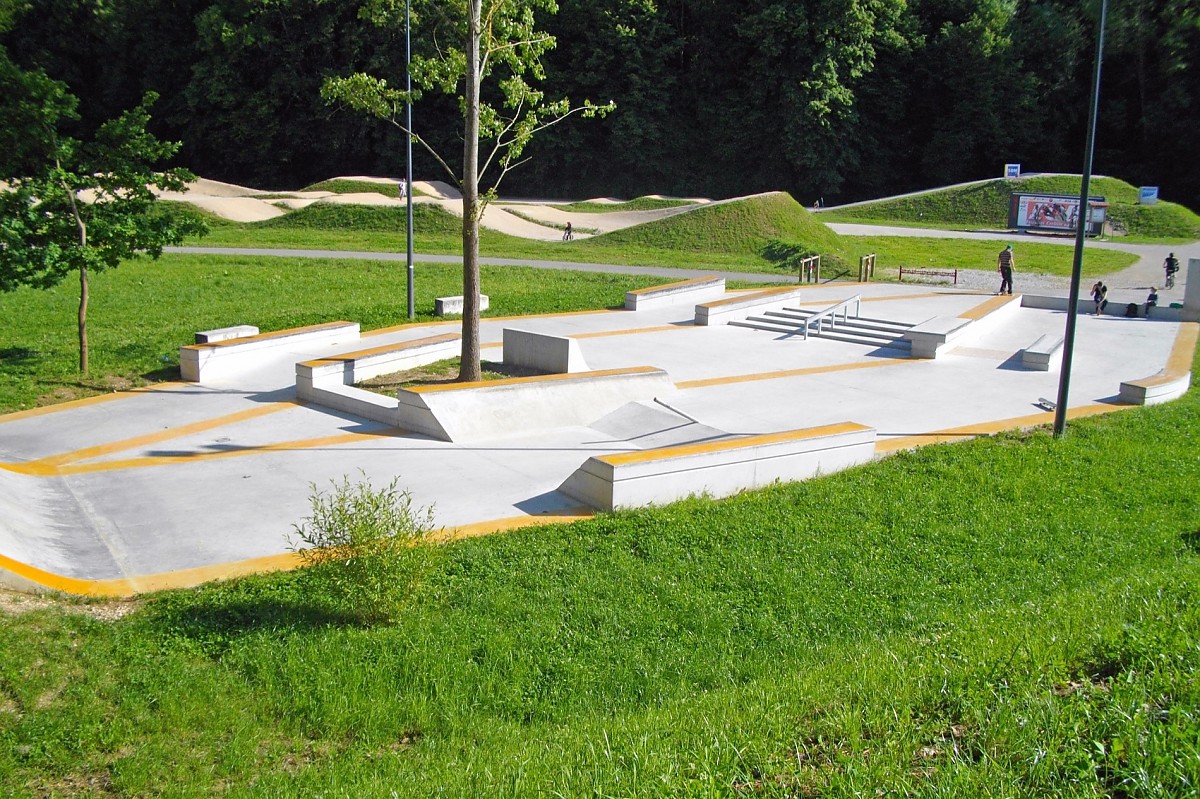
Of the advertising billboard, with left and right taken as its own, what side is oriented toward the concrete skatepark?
front

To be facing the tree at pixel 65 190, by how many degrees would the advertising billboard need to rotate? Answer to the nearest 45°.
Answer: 0° — it already faces it

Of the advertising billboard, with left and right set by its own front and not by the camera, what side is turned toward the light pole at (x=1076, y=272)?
front

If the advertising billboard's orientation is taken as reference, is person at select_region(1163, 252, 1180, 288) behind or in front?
in front

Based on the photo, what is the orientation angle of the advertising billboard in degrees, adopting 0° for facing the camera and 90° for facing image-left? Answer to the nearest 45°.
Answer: approximately 0°

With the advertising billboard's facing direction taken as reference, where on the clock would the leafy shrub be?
The leafy shrub is roughly at 12 o'clock from the advertising billboard.

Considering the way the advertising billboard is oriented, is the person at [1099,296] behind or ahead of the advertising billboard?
ahead

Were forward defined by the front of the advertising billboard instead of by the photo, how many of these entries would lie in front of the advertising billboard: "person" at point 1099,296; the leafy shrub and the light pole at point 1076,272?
3
